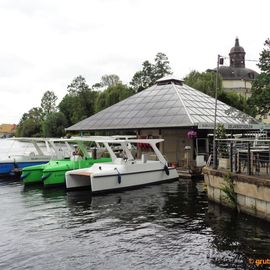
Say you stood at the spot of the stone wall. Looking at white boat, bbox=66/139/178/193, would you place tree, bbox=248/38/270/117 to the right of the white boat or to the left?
right

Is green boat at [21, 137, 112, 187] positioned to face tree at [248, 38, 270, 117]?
no

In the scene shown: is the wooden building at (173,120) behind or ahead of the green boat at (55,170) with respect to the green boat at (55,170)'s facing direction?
behind

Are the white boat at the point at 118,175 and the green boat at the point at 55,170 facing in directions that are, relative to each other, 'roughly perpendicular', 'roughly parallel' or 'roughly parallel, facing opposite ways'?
roughly parallel

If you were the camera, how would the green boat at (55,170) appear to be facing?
facing the viewer and to the left of the viewer

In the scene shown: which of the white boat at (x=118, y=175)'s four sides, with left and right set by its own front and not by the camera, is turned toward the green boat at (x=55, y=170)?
right

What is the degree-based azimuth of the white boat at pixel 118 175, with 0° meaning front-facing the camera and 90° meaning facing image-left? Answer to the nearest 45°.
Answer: approximately 45°

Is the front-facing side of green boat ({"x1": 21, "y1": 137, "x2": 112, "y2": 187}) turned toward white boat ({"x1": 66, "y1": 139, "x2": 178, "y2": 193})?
no

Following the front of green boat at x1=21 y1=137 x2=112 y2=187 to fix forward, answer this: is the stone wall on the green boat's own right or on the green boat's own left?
on the green boat's own left

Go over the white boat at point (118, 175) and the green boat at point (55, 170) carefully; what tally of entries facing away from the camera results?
0

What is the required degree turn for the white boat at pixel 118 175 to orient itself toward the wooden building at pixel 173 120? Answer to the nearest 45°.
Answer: approximately 180°
